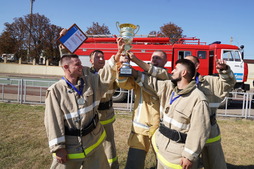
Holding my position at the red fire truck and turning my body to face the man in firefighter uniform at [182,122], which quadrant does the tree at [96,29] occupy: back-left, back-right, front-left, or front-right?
back-right

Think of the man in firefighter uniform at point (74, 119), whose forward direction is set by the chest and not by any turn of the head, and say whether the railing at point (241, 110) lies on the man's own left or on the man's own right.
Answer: on the man's own left

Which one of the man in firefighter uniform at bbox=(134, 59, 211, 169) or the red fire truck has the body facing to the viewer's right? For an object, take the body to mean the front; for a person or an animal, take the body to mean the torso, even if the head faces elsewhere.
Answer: the red fire truck

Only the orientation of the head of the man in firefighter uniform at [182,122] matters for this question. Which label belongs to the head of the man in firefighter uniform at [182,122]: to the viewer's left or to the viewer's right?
to the viewer's left

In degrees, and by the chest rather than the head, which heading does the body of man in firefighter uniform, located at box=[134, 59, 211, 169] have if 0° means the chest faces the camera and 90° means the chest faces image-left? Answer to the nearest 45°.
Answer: approximately 45°

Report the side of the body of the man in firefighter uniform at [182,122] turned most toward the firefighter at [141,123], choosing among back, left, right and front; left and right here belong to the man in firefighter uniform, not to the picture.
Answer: right

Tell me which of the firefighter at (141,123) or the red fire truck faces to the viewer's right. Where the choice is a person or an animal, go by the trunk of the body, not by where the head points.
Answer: the red fire truck

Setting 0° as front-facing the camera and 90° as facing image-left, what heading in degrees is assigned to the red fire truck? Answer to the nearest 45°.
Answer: approximately 270°

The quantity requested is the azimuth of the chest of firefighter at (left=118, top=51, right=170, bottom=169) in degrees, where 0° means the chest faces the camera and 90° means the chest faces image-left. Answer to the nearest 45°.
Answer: approximately 45°

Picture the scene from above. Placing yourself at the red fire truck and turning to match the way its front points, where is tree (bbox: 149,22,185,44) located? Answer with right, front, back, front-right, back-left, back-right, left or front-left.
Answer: left

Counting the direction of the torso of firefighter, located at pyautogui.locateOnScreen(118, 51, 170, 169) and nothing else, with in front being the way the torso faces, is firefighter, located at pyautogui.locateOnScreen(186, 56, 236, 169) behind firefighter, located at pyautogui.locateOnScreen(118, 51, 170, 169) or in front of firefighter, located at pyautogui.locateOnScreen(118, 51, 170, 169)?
behind
